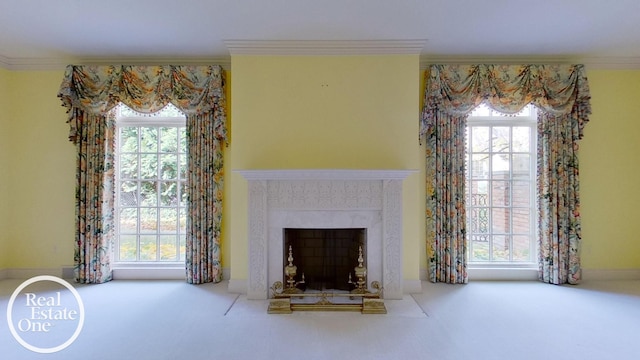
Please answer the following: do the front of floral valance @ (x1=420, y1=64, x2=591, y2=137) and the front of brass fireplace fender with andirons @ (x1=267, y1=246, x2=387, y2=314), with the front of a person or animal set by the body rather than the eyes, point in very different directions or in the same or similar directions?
same or similar directions

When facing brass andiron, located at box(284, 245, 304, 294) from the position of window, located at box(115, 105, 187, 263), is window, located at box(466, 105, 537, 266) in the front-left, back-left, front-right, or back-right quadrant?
front-left

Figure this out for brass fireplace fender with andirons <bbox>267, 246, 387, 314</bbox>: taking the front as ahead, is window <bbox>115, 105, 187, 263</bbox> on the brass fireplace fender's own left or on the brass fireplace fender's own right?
on the brass fireplace fender's own right

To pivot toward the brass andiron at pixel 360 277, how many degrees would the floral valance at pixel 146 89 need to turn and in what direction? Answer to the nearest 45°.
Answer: approximately 45° to its left

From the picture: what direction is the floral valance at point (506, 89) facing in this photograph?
toward the camera

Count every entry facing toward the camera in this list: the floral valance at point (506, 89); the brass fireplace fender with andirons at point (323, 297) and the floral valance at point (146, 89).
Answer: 3

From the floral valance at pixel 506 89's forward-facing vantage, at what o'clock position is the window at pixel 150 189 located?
The window is roughly at 2 o'clock from the floral valance.

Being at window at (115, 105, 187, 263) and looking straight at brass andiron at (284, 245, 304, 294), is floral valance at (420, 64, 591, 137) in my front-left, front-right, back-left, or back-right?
front-left

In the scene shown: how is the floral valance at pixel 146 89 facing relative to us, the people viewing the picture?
facing the viewer

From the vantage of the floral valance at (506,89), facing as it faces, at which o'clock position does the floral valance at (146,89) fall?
the floral valance at (146,89) is roughly at 2 o'clock from the floral valance at (506,89).
